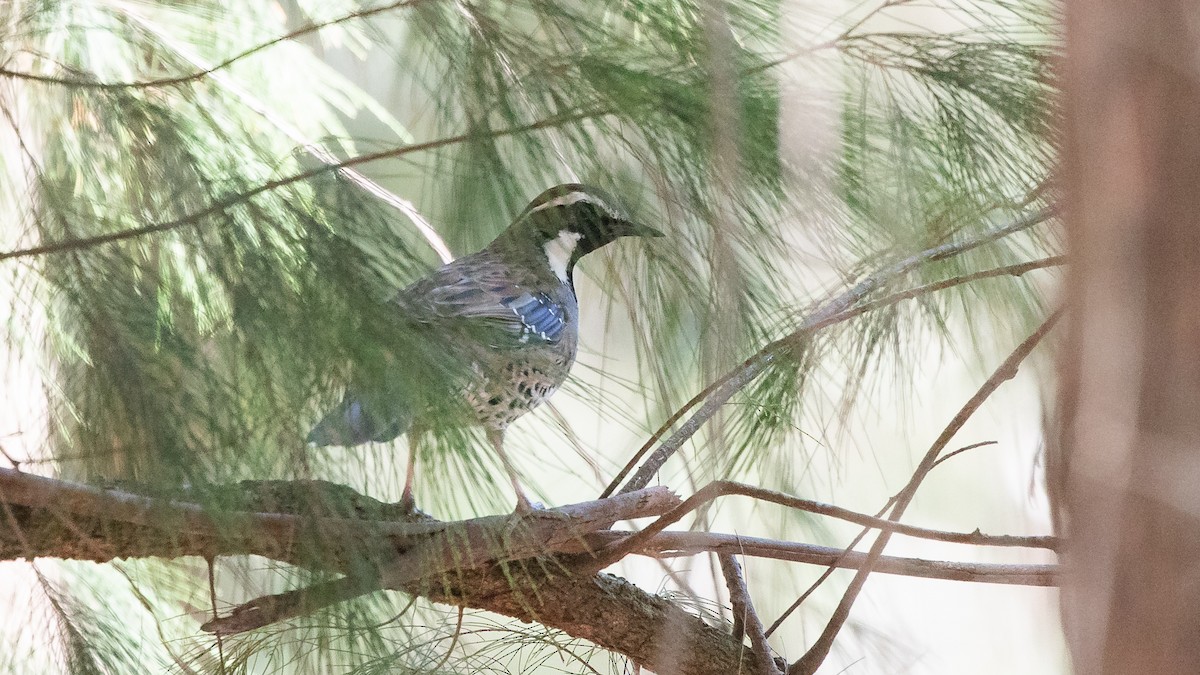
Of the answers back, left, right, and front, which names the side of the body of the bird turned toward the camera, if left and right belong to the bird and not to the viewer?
right

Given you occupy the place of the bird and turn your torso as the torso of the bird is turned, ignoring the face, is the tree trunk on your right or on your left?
on your right
